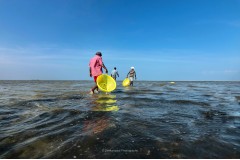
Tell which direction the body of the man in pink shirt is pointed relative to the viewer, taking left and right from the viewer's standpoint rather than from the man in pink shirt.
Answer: facing away from the viewer and to the right of the viewer
